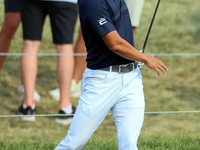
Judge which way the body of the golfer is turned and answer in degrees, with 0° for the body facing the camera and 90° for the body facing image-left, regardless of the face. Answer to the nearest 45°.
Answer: approximately 315°

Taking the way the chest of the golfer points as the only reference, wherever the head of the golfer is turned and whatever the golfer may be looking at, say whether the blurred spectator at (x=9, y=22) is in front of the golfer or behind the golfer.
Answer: behind

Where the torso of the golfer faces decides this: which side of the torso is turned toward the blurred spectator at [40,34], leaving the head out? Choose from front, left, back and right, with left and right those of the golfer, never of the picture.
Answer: back
